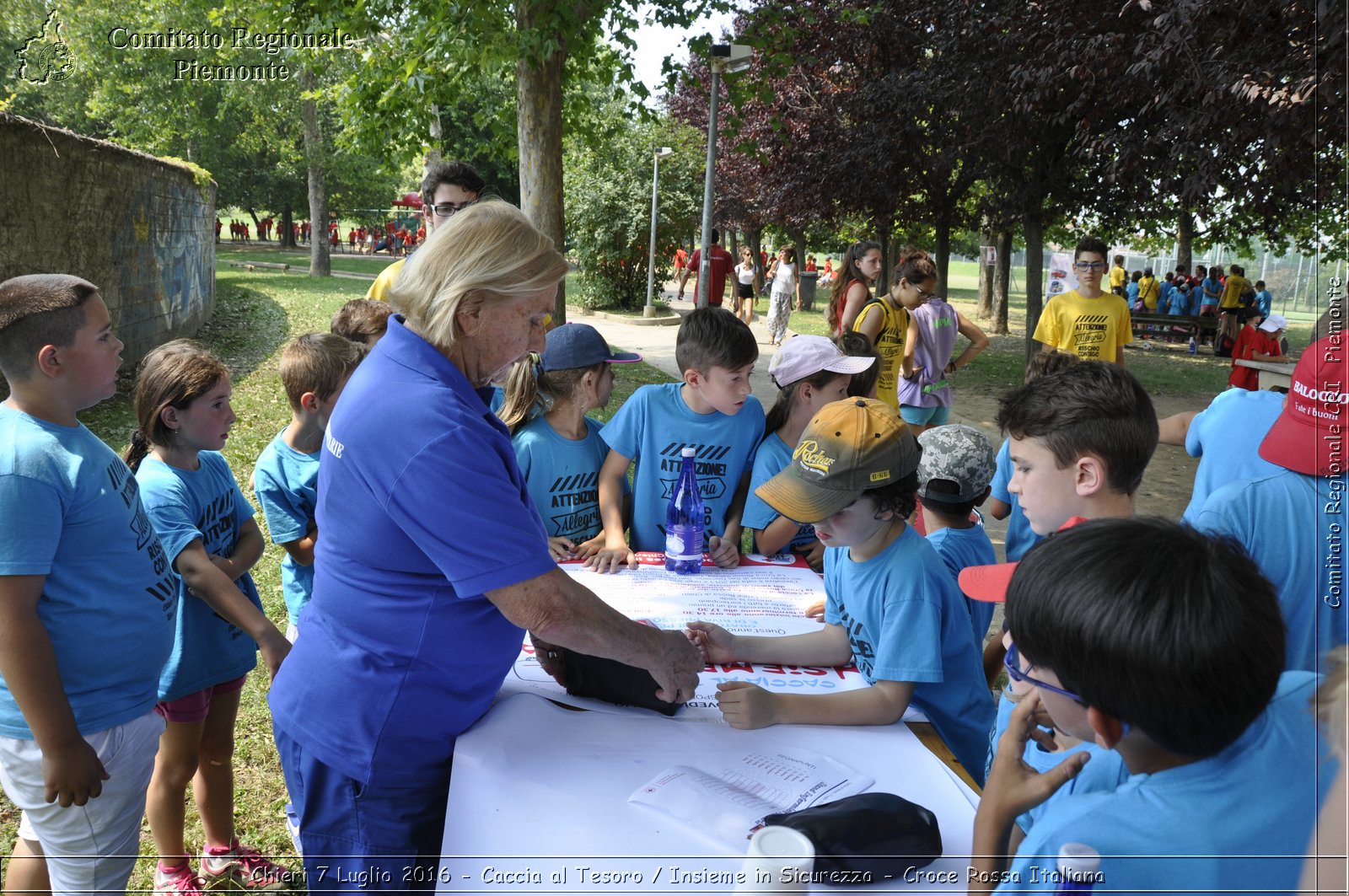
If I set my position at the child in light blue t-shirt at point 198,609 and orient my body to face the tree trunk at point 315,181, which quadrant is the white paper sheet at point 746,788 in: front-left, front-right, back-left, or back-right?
back-right

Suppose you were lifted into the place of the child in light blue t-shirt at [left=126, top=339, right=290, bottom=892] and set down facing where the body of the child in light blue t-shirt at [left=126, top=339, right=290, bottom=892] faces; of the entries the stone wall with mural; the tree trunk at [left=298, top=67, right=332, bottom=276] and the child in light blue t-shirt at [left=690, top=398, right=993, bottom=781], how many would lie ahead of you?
1

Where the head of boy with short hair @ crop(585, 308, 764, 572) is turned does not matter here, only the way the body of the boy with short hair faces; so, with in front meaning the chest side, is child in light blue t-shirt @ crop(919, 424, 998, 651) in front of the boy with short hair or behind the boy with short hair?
in front

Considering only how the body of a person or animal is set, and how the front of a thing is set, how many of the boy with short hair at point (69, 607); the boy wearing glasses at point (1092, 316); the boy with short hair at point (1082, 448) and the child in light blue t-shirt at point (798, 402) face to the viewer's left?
1

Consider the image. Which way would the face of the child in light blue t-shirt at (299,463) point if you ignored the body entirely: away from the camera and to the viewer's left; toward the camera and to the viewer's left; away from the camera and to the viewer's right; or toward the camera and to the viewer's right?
away from the camera and to the viewer's right

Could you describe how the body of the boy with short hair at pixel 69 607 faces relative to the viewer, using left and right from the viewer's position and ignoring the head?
facing to the right of the viewer

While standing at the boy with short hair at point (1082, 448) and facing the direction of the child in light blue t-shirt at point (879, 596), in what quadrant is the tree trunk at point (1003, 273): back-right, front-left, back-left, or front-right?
back-right

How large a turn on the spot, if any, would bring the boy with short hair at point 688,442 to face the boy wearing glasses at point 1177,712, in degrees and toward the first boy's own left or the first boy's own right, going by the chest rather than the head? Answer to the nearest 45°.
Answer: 0° — they already face them

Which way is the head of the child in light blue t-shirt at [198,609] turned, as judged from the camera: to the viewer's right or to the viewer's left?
to the viewer's right

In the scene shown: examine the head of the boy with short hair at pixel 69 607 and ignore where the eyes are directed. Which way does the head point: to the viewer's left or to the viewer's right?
to the viewer's right

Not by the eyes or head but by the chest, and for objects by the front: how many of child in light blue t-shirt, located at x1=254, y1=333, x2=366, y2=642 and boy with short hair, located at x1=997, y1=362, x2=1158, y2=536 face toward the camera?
0

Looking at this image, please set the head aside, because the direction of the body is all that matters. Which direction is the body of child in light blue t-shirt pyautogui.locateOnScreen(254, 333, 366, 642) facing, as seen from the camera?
to the viewer's right

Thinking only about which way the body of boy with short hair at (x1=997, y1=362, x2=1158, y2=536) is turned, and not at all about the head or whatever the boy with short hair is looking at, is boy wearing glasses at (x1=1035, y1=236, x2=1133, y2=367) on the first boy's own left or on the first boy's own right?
on the first boy's own right
